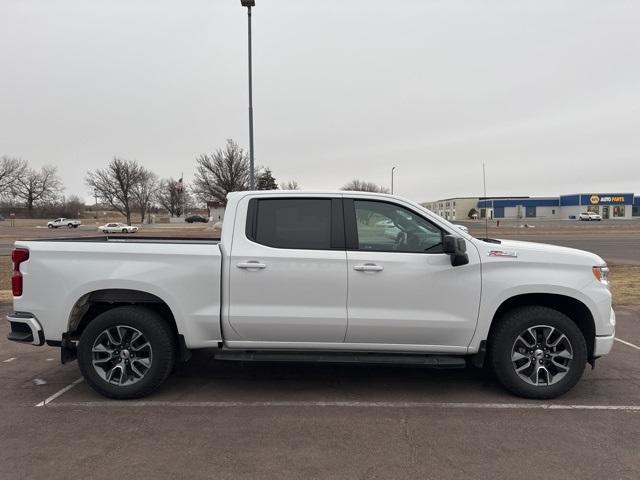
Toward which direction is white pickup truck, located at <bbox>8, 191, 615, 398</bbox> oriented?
to the viewer's right

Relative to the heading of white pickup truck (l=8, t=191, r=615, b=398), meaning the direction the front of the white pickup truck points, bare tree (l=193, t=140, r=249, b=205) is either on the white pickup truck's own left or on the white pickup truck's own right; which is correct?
on the white pickup truck's own left
